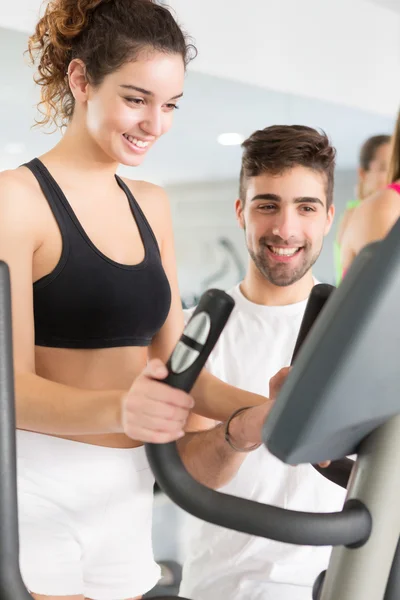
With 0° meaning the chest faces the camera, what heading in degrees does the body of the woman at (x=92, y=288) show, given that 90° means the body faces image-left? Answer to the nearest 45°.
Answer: approximately 315°

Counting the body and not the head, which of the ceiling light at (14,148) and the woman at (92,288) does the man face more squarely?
the woman

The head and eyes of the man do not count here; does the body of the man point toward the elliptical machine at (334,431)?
yes

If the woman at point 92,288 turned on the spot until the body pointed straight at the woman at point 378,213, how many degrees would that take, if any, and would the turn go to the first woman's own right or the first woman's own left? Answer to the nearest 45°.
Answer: approximately 90° to the first woman's own left

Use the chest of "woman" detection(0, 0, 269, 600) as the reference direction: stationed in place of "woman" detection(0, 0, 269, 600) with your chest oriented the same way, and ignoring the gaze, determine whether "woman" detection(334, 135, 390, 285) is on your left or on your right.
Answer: on your left

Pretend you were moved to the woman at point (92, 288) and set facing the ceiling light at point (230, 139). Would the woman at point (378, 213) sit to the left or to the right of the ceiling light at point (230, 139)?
right

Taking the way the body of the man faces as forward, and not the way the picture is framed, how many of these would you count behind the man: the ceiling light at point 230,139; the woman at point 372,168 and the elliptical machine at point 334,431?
2

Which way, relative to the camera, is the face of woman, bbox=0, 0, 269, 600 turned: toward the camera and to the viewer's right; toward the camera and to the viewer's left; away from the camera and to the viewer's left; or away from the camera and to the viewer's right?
toward the camera and to the viewer's right

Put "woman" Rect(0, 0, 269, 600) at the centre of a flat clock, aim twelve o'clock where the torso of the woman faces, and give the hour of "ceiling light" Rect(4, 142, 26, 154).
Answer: The ceiling light is roughly at 7 o'clock from the woman.
